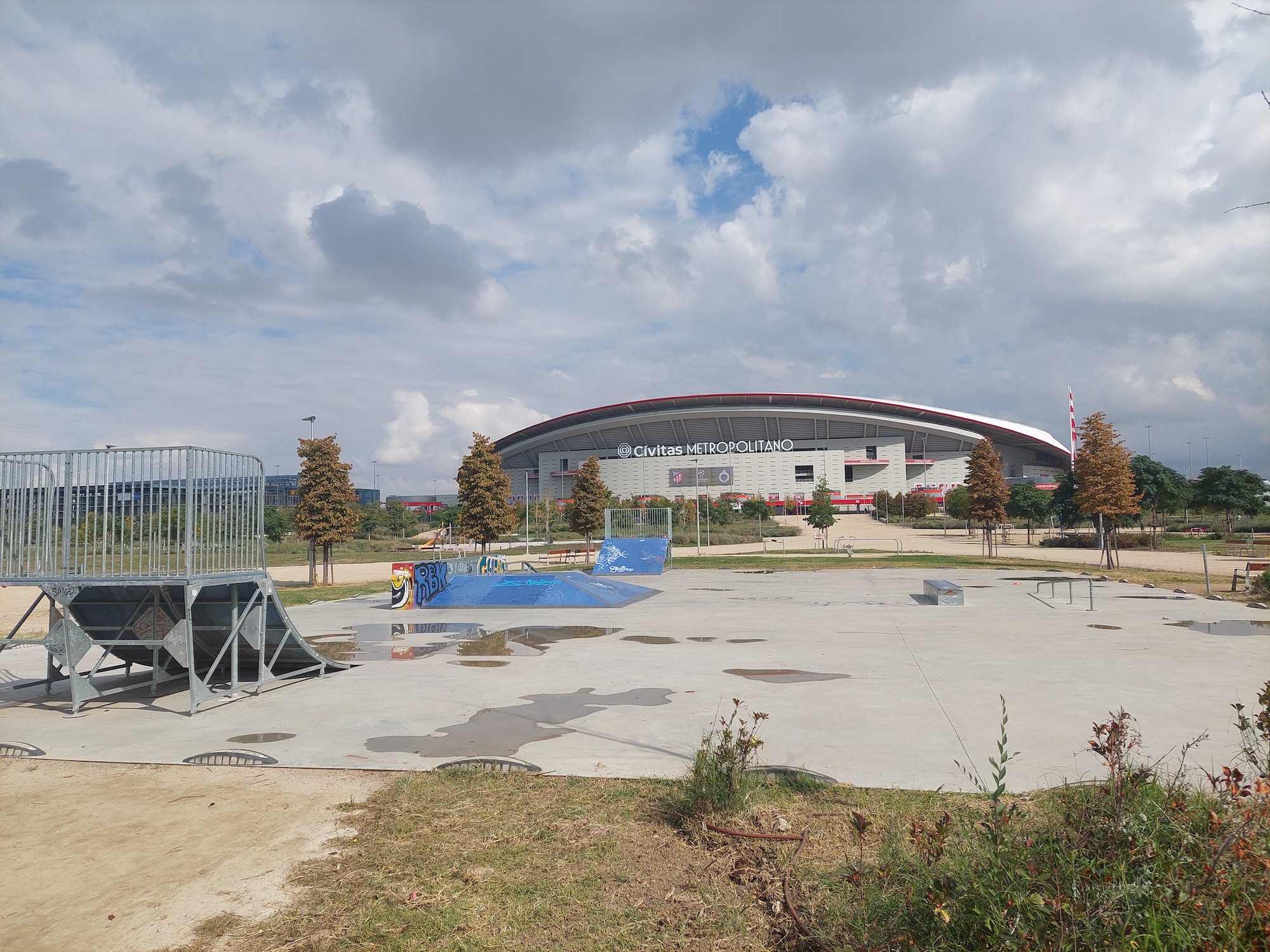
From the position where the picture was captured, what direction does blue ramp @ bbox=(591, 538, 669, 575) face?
facing the viewer

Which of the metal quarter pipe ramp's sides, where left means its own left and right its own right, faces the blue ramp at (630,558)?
front

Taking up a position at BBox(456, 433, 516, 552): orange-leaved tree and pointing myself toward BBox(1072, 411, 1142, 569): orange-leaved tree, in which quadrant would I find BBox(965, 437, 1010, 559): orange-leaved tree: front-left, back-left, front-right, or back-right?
front-left

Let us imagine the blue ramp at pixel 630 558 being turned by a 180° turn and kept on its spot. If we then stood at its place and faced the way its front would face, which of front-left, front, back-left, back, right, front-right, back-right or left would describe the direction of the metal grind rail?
back-right

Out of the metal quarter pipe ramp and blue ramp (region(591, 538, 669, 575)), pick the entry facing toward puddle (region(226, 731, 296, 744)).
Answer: the blue ramp

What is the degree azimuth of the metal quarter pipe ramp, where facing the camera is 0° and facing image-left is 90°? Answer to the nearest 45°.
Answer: approximately 225°

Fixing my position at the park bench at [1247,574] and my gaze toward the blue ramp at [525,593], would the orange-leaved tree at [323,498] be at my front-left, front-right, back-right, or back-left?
front-right

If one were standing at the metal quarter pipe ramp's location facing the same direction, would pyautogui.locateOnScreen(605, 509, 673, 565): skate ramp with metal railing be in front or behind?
in front

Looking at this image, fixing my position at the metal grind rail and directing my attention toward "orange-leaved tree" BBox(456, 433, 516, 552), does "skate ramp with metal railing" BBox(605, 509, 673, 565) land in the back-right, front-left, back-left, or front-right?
front-right

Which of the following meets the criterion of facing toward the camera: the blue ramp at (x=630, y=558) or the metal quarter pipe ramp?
the blue ramp

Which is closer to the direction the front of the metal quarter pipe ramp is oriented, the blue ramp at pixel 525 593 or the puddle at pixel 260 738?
the blue ramp

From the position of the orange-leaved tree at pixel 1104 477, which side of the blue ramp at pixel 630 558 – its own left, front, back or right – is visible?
left

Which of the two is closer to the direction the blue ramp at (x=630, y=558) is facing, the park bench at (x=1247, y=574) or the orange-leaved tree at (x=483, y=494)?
the park bench

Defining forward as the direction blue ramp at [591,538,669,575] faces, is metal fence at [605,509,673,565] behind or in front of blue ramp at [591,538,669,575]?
behind

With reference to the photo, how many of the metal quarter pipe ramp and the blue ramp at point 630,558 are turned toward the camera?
1

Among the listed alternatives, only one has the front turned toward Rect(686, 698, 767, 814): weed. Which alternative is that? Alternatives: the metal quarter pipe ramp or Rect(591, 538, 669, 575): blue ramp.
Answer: the blue ramp

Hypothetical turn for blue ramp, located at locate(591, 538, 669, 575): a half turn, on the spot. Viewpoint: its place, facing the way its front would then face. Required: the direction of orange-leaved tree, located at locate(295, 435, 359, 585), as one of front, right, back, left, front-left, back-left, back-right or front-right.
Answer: left

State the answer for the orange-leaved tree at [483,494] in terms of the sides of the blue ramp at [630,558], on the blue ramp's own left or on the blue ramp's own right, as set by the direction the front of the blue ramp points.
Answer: on the blue ramp's own right
